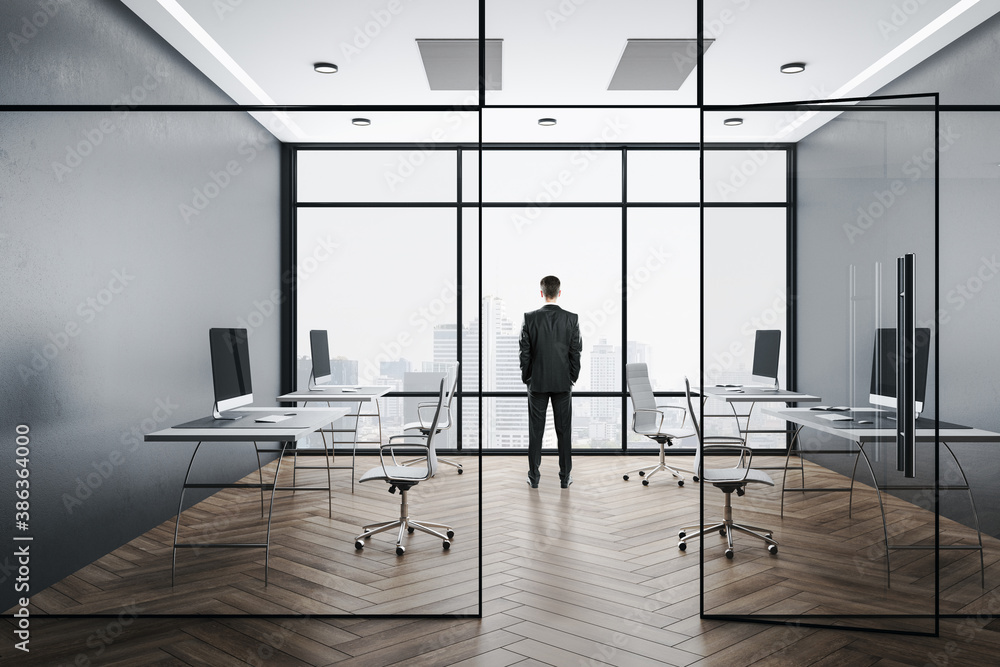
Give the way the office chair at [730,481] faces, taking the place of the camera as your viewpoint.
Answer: facing to the right of the viewer

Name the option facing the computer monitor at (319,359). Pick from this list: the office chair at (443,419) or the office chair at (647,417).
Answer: the office chair at (443,419)

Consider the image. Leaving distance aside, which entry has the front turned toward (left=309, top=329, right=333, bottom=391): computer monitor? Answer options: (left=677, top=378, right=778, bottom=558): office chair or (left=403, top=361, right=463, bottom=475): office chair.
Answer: (left=403, top=361, right=463, bottom=475): office chair

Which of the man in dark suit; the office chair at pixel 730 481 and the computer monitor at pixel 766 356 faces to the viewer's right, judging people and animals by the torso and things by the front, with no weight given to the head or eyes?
the office chair

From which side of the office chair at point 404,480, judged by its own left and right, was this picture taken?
left

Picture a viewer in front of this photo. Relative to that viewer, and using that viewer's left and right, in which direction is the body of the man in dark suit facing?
facing away from the viewer

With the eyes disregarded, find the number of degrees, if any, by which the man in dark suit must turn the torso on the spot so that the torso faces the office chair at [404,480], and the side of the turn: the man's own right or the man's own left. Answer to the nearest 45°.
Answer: approximately 135° to the man's own left

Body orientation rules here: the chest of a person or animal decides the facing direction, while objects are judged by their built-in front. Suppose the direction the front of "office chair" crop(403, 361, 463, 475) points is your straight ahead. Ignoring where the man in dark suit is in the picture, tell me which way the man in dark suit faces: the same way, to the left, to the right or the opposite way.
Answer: to the right

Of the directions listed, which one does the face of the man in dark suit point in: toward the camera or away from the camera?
away from the camera

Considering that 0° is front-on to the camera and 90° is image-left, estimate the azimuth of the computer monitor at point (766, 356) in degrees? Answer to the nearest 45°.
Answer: approximately 45°

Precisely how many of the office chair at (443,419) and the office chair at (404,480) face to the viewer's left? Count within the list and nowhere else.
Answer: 2

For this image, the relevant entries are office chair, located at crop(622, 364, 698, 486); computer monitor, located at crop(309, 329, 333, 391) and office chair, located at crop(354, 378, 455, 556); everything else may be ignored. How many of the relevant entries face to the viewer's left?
1

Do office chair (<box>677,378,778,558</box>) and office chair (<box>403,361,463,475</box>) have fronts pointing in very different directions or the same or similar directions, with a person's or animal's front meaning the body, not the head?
very different directions

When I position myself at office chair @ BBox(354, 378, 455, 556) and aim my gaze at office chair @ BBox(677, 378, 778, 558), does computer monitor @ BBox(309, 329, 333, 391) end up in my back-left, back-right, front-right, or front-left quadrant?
back-left

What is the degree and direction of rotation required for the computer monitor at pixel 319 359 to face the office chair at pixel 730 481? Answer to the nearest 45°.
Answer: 0° — it already faces it

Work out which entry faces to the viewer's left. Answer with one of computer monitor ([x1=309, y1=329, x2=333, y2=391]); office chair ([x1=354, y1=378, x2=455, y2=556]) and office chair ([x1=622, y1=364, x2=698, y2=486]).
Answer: office chair ([x1=354, y1=378, x2=455, y2=556])
